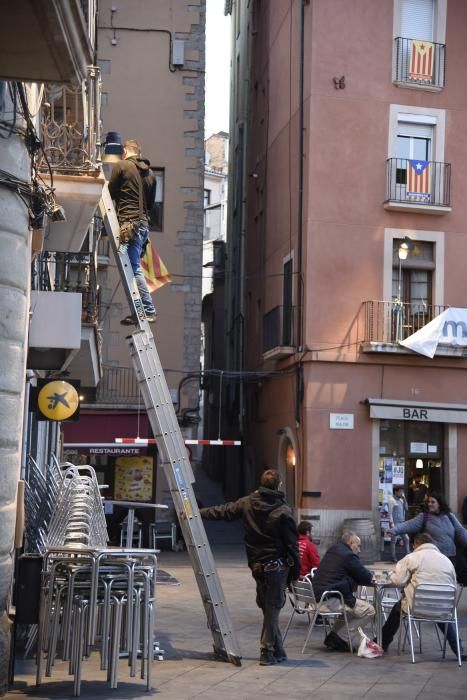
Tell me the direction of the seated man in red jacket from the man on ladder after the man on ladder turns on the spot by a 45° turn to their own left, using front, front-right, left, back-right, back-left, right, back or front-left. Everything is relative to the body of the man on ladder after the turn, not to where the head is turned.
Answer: back-right

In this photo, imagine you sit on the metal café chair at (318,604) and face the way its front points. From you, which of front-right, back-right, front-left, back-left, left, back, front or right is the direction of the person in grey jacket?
front-left

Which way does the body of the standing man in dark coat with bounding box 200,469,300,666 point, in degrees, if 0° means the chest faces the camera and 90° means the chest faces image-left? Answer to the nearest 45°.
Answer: approximately 180°

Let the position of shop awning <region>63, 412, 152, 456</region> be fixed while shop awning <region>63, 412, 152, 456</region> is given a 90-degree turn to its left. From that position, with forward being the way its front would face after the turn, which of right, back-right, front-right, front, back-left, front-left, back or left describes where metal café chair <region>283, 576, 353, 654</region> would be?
right

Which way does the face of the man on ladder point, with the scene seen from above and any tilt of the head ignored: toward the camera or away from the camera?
away from the camera

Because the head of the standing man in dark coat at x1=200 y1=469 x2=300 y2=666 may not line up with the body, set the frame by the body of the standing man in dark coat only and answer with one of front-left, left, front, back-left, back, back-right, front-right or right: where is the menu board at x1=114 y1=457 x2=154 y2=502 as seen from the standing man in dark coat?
front

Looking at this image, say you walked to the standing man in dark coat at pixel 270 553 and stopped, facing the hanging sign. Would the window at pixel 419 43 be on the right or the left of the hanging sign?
right

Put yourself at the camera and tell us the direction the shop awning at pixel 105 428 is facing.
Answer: facing the viewer

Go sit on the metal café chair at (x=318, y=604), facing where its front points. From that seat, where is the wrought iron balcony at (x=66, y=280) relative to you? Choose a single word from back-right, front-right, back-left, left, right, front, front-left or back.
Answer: left

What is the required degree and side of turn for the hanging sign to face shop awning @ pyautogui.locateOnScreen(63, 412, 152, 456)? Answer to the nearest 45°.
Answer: approximately 180°

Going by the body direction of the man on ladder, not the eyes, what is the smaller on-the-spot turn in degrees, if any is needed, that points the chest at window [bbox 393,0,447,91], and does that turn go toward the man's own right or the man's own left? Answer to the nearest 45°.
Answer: approximately 90° to the man's own right

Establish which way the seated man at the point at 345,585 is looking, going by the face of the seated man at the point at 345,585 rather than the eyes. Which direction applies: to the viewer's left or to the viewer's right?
to the viewer's right

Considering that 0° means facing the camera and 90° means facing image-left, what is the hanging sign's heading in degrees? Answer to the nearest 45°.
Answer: approximately 0°

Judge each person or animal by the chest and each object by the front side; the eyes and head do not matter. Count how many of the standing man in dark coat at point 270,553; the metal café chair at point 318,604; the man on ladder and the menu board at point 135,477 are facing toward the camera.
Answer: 1
